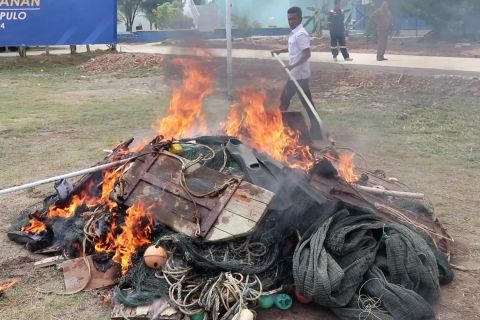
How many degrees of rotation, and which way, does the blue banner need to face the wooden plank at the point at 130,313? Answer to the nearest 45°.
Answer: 0° — it already faces it

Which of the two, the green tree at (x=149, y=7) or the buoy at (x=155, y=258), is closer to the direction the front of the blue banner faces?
the buoy

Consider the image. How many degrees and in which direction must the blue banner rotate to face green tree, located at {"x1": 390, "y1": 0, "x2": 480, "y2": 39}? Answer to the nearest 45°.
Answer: approximately 90° to its left

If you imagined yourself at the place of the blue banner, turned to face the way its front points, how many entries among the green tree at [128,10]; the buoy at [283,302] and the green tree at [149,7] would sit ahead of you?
1

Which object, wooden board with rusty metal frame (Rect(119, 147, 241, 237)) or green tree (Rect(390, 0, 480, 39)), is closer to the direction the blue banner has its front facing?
the wooden board with rusty metal frame

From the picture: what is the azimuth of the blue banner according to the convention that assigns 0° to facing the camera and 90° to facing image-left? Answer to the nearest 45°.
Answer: approximately 0°

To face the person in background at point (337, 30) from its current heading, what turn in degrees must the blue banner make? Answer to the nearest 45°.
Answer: approximately 45° to its left

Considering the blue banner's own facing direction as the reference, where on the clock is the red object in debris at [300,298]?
The red object in debris is roughly at 12 o'clock from the blue banner.

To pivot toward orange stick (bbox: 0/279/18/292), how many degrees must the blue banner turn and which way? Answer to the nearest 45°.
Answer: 0° — it already faces it

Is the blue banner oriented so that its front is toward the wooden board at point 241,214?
yes

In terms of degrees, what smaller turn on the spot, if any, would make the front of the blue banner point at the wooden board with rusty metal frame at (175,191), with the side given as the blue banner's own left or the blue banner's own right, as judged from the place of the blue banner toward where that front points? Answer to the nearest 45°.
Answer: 0° — it already faces it
